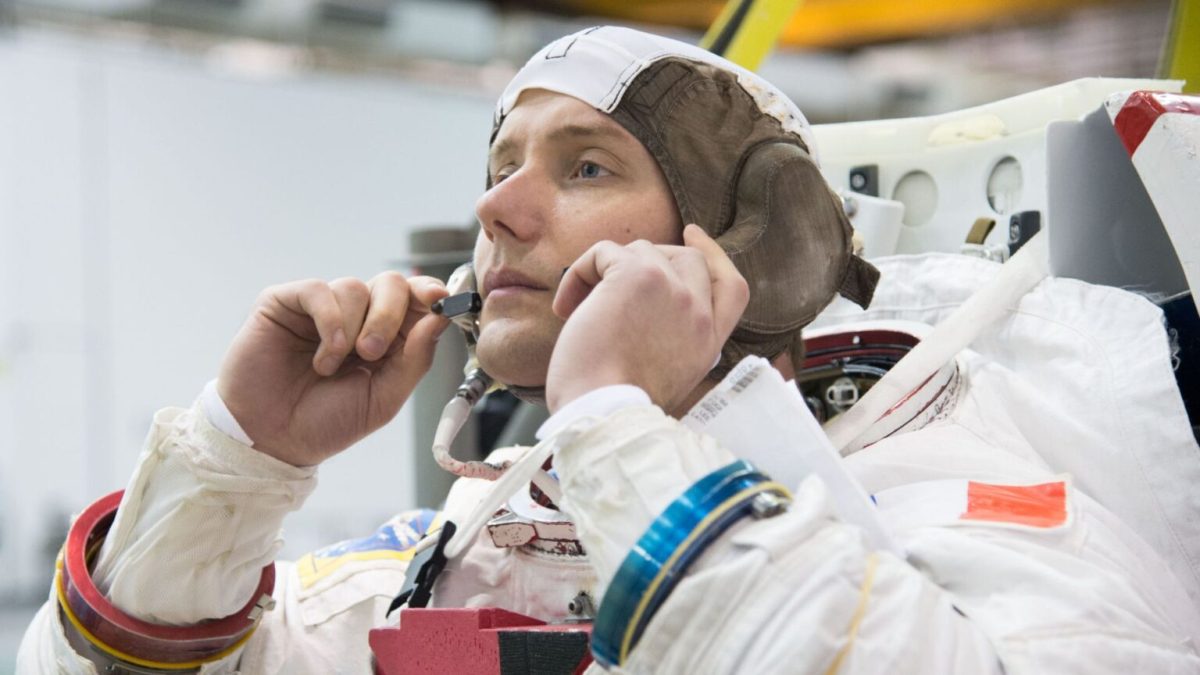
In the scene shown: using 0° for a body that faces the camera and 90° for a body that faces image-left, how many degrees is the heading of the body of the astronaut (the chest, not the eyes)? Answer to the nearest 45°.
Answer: approximately 45°

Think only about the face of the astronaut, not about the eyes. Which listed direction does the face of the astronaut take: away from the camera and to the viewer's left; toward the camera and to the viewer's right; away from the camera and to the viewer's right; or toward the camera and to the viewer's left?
toward the camera and to the viewer's left
